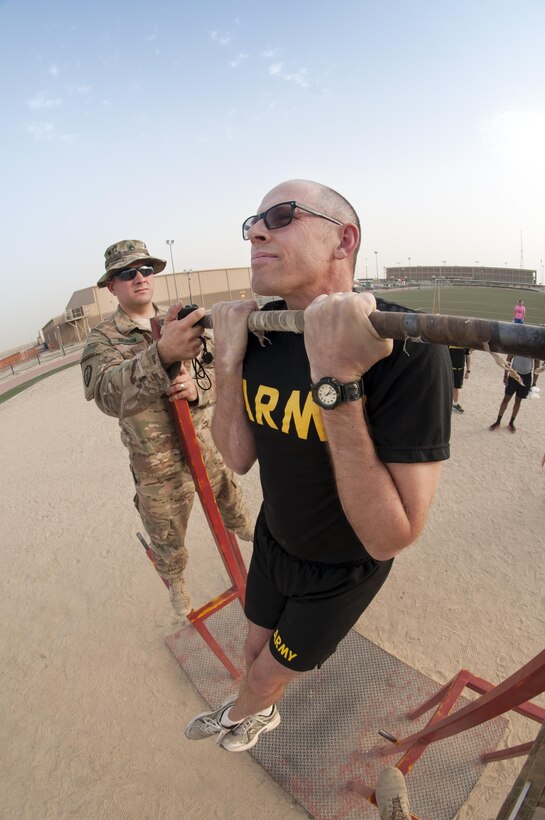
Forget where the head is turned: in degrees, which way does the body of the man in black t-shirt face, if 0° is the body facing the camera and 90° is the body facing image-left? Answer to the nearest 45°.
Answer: approximately 45°

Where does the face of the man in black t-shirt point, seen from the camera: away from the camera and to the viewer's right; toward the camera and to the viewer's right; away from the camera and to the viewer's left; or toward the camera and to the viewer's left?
toward the camera and to the viewer's left

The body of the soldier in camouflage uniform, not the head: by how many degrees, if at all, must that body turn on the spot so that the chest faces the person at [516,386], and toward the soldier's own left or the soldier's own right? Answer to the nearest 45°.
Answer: approximately 90° to the soldier's own left

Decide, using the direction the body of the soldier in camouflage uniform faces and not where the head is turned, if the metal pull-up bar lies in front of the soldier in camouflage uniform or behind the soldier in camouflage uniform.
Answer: in front

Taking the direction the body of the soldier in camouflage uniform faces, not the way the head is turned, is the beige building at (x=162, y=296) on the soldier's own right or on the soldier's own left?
on the soldier's own left

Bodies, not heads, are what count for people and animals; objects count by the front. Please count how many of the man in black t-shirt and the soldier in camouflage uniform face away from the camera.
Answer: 0

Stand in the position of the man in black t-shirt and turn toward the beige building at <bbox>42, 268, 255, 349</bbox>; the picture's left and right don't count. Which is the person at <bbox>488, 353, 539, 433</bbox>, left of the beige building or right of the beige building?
right

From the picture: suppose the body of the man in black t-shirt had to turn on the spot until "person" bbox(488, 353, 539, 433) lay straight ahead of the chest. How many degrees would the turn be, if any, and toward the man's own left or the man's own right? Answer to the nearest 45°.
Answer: approximately 180°

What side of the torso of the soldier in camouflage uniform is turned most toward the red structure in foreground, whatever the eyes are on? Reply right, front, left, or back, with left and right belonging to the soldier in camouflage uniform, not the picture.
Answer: front

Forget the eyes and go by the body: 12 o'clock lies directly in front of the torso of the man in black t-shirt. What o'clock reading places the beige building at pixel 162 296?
The beige building is roughly at 4 o'clock from the man in black t-shirt.

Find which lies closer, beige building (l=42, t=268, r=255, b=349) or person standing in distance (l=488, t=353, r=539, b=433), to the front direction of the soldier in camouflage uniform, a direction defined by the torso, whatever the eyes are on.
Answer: the person standing in distance

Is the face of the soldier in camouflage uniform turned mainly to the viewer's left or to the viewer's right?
to the viewer's right

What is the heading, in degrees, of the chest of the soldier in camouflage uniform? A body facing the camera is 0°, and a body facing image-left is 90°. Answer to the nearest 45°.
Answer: approximately 315°
